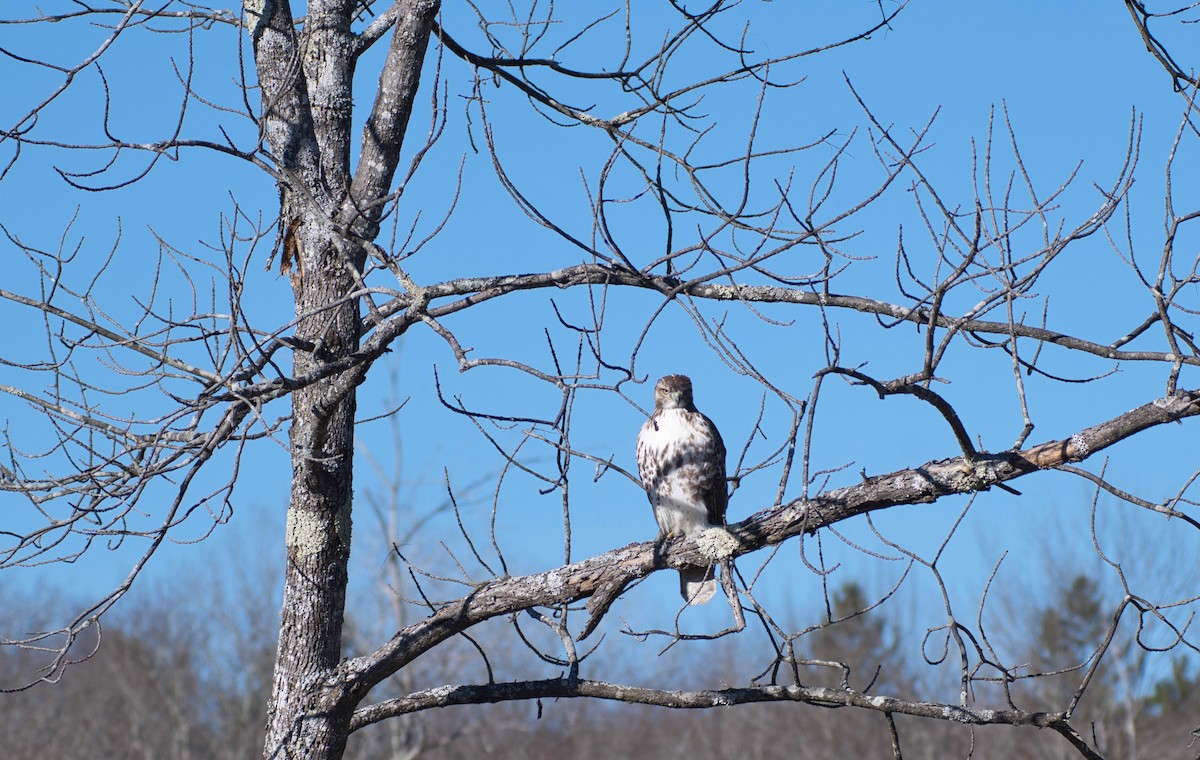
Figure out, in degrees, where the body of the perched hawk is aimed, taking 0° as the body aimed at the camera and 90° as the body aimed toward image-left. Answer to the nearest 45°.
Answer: approximately 0°
